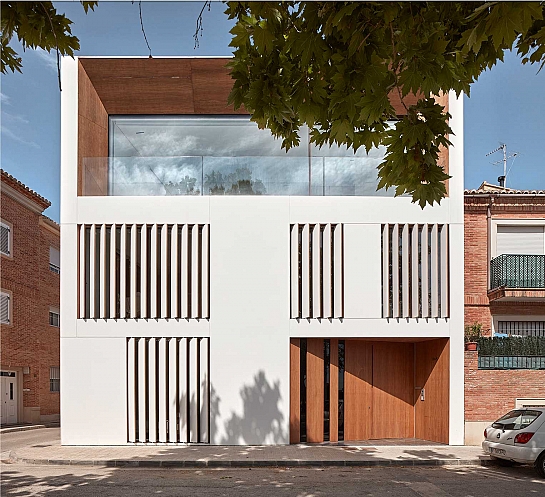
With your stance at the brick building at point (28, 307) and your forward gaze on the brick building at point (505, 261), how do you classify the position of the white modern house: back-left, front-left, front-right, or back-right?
front-right

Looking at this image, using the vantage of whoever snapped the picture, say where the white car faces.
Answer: facing away from the viewer and to the right of the viewer

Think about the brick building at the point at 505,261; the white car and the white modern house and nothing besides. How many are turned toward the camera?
2

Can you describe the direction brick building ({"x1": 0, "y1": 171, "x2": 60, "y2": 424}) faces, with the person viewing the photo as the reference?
facing the viewer and to the right of the viewer

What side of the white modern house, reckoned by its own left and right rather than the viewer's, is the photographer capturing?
front

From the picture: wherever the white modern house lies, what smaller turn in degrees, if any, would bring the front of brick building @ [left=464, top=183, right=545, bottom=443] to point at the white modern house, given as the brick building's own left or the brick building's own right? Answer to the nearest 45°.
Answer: approximately 45° to the brick building's own right

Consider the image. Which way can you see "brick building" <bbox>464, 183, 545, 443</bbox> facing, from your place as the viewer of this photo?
facing the viewer

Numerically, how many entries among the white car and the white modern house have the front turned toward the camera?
1

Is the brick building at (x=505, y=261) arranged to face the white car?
yes

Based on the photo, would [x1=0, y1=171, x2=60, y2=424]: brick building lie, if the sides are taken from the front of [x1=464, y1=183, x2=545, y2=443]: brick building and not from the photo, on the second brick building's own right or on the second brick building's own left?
on the second brick building's own right

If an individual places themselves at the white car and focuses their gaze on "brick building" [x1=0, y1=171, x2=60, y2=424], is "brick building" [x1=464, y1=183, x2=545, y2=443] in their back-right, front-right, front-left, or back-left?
front-right
